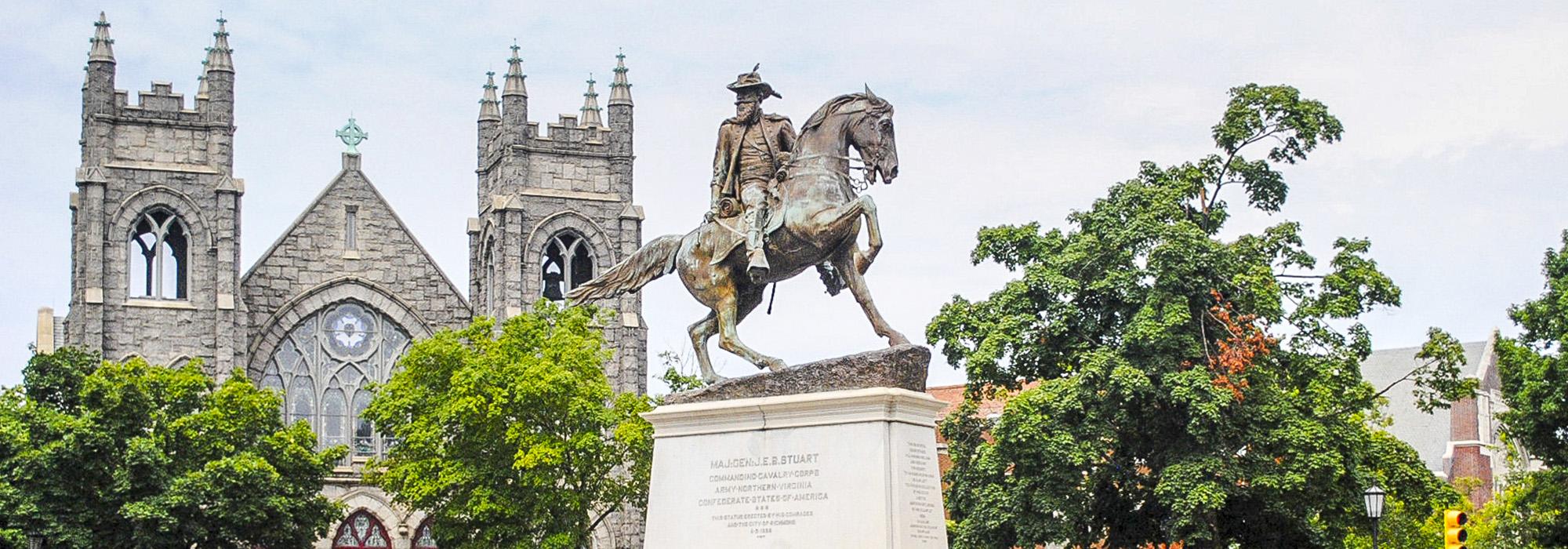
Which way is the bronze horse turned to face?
to the viewer's right

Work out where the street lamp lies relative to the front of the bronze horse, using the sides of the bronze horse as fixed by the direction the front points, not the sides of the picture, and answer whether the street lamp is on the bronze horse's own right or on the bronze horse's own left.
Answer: on the bronze horse's own left

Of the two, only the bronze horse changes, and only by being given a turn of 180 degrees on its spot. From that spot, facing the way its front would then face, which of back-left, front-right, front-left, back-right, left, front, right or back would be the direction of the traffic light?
back-right
